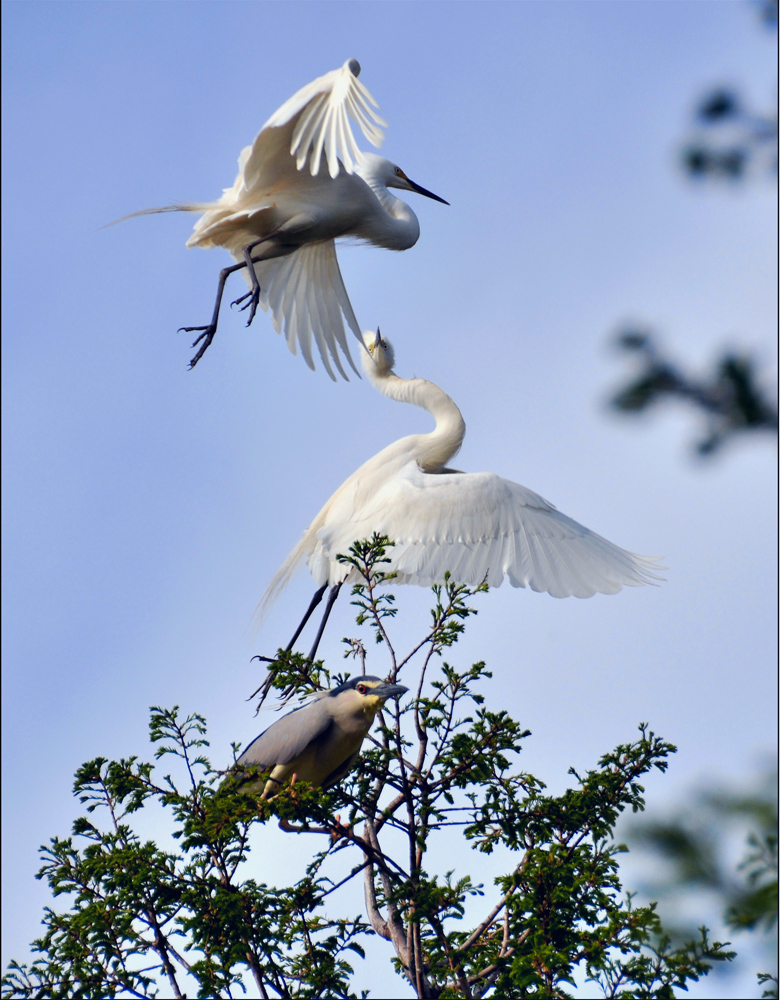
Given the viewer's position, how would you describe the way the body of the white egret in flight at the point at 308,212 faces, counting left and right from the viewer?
facing to the right of the viewer
